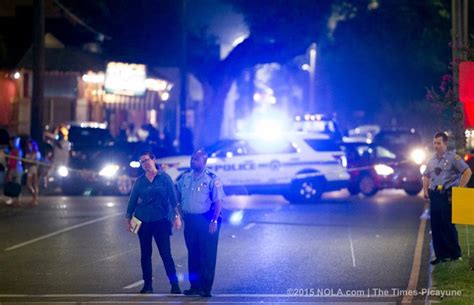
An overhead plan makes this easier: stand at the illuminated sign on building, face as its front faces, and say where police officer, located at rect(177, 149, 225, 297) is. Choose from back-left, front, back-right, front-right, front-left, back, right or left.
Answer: front

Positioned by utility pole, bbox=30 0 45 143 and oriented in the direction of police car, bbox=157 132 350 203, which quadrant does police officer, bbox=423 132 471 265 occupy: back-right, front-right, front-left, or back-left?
front-right

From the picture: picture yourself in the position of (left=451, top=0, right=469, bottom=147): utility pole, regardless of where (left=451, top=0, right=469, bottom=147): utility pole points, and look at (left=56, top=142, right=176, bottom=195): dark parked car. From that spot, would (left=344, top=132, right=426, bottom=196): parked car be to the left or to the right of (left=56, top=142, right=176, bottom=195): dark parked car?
right

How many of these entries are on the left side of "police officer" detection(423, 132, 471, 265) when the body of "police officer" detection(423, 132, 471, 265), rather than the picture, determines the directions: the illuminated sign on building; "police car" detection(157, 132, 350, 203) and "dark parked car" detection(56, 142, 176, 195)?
0

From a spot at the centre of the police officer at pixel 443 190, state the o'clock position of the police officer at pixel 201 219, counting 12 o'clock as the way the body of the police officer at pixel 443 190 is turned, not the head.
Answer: the police officer at pixel 201 219 is roughly at 12 o'clock from the police officer at pixel 443 190.

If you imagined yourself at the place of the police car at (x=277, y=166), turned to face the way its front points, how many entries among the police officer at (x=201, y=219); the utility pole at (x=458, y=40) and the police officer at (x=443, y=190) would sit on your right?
0

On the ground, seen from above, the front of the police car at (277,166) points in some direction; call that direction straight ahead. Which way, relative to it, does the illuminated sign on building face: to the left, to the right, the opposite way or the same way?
to the left

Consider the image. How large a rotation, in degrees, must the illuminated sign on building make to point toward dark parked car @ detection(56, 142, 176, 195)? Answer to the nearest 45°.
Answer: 0° — it already faces it

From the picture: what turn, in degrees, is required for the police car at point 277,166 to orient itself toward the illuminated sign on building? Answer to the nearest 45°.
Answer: approximately 45° to its right

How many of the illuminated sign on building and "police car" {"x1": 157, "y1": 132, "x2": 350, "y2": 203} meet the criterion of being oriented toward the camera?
1

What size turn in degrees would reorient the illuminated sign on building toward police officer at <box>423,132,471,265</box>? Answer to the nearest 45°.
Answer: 0° — it already faces them

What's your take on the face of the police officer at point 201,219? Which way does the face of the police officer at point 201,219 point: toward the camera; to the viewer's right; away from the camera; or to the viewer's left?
toward the camera

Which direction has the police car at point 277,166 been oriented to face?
to the viewer's left

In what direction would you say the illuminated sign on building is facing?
toward the camera

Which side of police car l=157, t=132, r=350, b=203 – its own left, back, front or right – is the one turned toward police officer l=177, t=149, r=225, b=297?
left

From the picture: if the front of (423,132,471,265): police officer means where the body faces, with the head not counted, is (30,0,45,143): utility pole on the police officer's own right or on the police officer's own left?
on the police officer's own right
